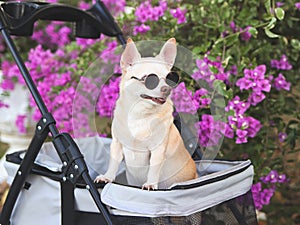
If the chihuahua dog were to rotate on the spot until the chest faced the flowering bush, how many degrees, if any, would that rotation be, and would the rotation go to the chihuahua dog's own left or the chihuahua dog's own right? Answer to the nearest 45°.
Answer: approximately 180°

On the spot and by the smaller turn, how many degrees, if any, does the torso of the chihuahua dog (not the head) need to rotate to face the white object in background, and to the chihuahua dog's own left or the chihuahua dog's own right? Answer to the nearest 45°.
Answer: approximately 90° to the chihuahua dog's own right

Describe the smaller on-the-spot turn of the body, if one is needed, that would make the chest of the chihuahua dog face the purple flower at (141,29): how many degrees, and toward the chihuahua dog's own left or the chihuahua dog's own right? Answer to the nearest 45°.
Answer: approximately 135° to the chihuahua dog's own right

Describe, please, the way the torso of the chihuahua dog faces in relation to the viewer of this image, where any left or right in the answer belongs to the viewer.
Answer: facing the viewer and to the left of the viewer

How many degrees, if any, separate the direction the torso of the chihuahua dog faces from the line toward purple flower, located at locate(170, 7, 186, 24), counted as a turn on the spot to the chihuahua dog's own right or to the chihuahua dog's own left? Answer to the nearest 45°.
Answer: approximately 135° to the chihuahua dog's own right

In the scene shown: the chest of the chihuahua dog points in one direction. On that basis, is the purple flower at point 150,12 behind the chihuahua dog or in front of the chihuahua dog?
behind
